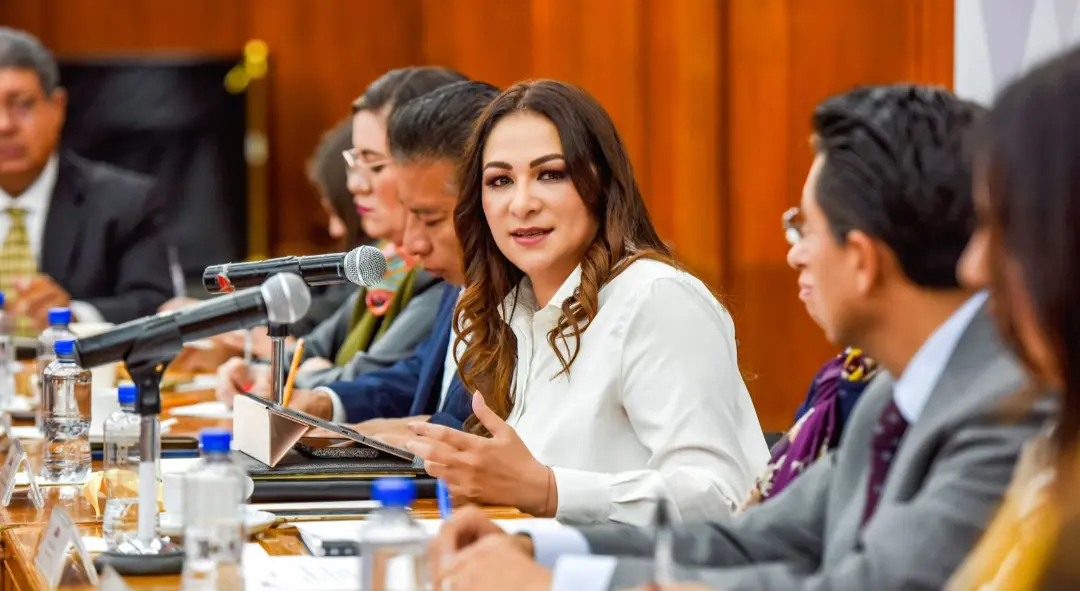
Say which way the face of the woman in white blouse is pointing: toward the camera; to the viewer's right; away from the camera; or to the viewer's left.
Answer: toward the camera

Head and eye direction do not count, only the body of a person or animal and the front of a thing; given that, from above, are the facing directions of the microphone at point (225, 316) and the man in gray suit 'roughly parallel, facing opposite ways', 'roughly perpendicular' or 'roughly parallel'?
roughly parallel, facing opposite ways

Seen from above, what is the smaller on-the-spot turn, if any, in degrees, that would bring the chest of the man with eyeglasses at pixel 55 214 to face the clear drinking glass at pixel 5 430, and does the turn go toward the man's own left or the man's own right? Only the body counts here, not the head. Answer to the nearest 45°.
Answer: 0° — they already face it

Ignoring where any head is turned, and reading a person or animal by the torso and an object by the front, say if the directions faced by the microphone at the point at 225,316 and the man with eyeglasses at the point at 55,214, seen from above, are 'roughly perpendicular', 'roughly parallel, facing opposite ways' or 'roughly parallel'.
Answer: roughly perpendicular

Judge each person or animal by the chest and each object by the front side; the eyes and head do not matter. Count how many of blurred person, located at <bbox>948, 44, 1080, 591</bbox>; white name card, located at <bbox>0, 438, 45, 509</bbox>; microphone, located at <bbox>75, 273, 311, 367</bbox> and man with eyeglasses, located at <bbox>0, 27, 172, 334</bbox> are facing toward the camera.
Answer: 1

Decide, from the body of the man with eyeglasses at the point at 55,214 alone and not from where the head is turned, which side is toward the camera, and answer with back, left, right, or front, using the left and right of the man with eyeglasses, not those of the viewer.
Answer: front

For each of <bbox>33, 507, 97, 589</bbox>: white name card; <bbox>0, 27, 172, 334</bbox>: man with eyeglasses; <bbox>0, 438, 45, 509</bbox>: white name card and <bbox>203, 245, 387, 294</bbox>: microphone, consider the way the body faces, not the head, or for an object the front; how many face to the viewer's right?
1

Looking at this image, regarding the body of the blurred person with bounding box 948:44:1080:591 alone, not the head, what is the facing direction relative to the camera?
to the viewer's left

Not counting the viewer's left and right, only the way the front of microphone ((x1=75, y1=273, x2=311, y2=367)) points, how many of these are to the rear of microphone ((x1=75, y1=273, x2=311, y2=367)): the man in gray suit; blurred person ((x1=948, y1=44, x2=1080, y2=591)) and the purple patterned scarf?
0

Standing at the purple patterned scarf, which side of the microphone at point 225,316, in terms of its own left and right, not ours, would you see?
front

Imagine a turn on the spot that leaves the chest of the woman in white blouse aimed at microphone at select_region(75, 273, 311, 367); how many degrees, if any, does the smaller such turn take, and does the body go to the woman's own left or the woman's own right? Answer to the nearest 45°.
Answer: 0° — they already face it

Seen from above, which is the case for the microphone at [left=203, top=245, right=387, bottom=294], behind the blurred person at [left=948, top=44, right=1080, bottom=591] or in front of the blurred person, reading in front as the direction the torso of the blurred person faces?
in front

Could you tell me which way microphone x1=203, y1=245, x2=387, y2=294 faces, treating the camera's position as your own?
facing to the right of the viewer
